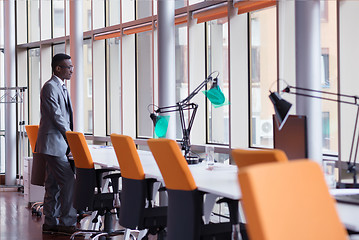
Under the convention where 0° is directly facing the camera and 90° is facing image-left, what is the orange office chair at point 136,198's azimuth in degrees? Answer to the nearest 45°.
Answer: approximately 225°

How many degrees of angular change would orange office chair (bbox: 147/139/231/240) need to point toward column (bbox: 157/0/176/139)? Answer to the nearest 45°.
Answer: approximately 45° to its left

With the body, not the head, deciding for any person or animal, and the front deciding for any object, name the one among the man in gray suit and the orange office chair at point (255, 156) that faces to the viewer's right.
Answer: the man in gray suit

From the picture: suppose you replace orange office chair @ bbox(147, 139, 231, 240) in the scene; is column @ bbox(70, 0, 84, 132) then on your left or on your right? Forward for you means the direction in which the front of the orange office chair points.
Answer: on your left

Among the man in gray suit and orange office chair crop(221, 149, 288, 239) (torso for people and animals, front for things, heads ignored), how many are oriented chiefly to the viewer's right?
1

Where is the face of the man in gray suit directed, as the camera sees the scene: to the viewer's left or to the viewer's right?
to the viewer's right

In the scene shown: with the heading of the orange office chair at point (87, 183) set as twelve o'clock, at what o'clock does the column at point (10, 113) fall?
The column is roughly at 10 o'clock from the orange office chair.

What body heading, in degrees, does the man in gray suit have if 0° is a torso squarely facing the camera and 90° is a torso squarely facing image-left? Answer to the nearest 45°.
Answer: approximately 270°

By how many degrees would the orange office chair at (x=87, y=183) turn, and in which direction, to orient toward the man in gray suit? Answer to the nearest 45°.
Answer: approximately 135° to its left
